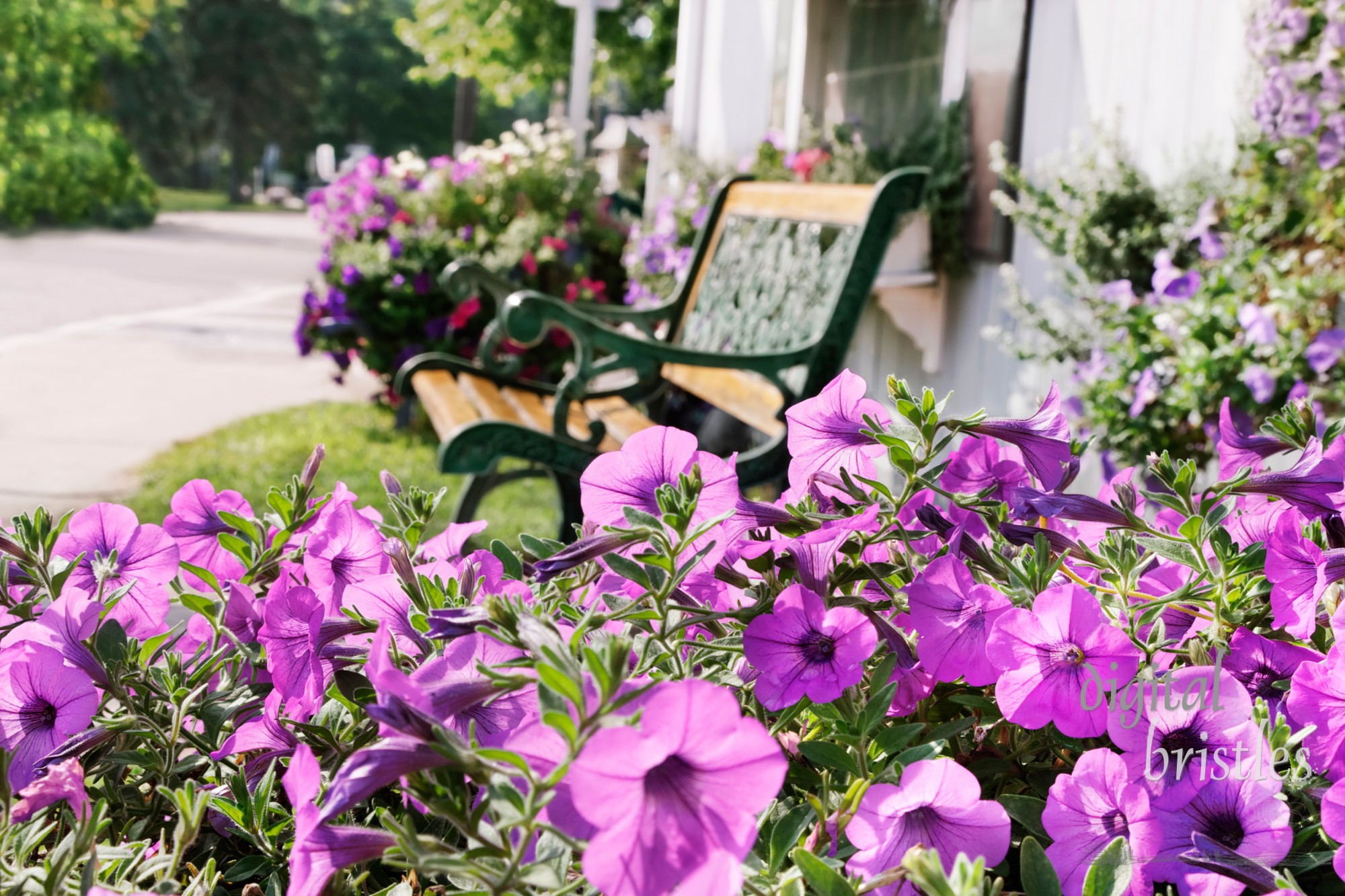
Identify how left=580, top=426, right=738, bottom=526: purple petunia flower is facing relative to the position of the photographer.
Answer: facing the viewer

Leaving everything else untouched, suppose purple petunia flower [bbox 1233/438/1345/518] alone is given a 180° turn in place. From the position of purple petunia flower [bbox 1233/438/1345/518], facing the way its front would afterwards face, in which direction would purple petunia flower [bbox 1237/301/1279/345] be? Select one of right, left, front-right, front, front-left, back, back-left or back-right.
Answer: right

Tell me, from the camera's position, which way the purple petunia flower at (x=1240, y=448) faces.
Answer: facing to the left of the viewer

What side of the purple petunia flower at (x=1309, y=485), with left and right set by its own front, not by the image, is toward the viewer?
right

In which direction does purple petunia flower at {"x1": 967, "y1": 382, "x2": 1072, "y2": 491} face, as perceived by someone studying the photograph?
facing to the right of the viewer

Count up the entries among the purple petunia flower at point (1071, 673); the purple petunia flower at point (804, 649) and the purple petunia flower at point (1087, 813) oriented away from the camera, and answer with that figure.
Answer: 0

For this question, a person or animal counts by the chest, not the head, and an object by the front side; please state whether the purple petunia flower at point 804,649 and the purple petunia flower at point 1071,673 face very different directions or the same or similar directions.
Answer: same or similar directions

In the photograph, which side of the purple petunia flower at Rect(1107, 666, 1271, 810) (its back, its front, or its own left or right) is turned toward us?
front

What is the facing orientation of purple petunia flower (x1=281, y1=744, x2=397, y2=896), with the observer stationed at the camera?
facing to the left of the viewer

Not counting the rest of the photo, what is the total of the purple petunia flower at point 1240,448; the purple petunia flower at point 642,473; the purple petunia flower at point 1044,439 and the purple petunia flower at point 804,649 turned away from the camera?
0
